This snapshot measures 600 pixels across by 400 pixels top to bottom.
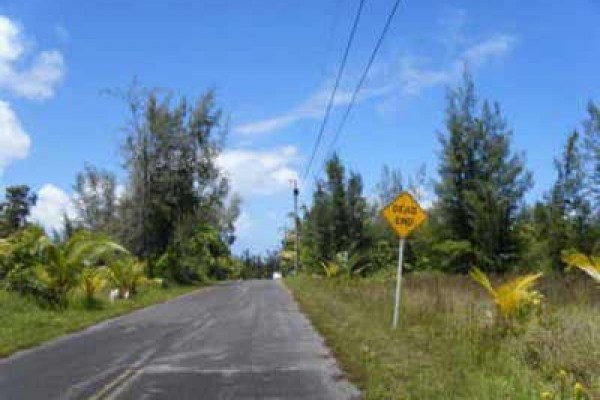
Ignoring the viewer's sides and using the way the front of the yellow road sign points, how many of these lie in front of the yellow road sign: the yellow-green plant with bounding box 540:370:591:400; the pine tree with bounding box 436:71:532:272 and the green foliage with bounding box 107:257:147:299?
1

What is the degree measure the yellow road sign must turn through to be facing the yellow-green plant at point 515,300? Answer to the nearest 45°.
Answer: approximately 45° to its left

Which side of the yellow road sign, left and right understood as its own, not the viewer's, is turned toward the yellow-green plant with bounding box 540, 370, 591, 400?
front

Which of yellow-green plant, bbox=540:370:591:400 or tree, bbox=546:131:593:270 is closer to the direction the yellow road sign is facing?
the yellow-green plant

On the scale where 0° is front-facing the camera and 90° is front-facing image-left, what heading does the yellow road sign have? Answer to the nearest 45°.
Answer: approximately 0°

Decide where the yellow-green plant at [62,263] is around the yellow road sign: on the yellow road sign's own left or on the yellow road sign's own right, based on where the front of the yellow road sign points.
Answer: on the yellow road sign's own right

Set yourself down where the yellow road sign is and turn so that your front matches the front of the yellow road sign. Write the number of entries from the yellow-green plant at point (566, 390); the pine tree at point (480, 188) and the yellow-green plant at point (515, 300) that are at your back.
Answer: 1

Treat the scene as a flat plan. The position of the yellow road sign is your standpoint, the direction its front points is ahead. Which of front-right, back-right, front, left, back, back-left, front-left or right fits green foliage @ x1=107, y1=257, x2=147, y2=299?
back-right

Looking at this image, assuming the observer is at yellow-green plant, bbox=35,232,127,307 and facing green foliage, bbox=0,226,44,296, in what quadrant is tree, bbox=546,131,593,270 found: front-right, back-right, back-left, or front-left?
back-right

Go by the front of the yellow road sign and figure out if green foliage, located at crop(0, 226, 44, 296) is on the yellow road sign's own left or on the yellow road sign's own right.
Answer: on the yellow road sign's own right

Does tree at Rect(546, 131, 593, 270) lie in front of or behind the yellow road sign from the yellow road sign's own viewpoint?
behind

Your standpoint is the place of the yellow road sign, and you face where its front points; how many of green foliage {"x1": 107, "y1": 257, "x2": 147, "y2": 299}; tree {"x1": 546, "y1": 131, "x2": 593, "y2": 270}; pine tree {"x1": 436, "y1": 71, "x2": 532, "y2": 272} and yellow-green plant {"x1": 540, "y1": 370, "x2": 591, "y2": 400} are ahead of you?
1

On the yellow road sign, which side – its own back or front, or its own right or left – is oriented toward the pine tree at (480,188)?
back
